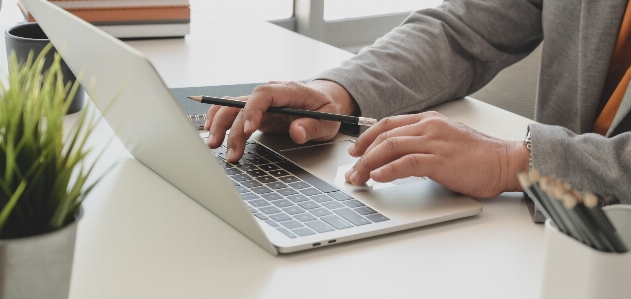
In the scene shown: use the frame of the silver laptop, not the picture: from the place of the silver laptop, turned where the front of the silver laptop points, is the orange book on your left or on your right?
on your left

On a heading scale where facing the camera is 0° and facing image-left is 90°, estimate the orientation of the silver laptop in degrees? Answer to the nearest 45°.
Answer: approximately 225°

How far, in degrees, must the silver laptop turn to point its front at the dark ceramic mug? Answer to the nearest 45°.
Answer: approximately 90° to its left
